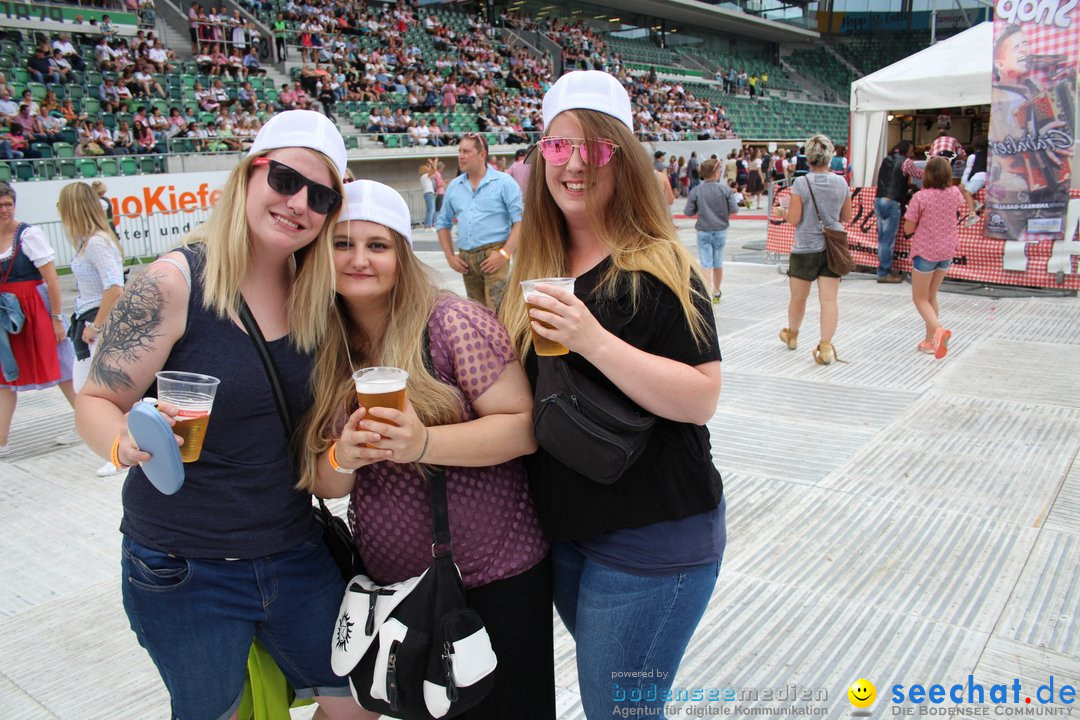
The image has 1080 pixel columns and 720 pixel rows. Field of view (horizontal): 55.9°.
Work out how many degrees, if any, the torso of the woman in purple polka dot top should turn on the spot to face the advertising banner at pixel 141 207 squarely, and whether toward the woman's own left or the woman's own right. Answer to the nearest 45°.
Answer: approximately 135° to the woman's own right

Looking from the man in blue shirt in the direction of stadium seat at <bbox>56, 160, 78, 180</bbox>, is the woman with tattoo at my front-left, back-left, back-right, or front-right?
back-left

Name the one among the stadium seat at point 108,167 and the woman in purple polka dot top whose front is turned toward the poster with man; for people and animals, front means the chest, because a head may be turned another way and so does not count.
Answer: the stadium seat

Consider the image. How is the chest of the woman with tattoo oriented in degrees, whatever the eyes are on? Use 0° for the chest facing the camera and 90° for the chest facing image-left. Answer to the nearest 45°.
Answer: approximately 315°

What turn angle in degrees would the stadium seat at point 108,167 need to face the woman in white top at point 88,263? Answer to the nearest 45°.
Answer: approximately 45° to its right

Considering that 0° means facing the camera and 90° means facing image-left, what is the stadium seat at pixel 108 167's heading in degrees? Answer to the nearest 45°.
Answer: approximately 315°

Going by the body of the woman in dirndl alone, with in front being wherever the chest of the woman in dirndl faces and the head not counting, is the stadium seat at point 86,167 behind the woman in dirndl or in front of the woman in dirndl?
behind

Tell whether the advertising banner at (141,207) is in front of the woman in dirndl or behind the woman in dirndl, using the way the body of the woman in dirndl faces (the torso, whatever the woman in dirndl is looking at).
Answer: behind
